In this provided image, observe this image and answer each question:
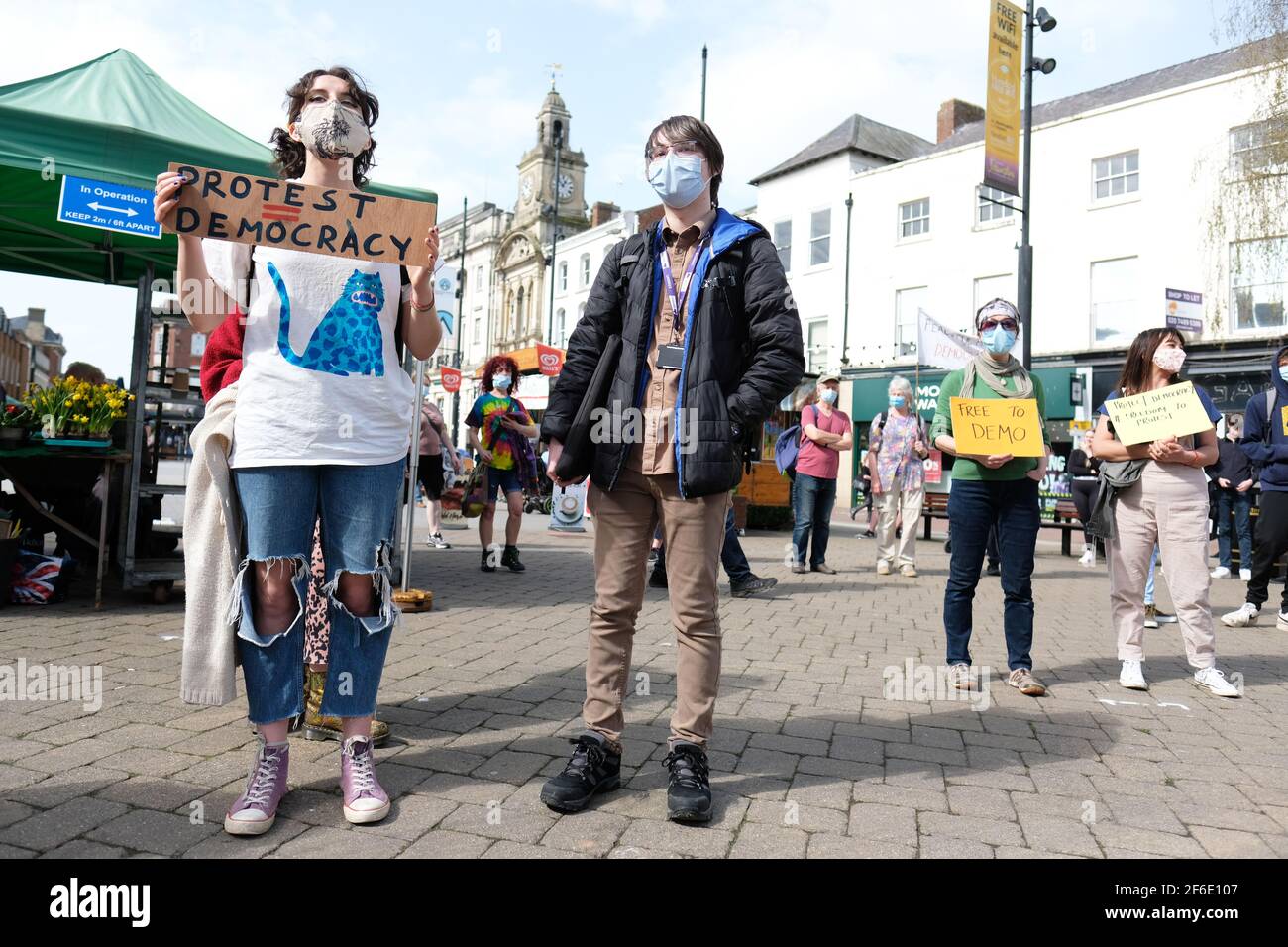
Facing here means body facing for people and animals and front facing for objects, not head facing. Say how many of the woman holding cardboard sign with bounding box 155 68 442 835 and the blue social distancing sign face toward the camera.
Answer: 2

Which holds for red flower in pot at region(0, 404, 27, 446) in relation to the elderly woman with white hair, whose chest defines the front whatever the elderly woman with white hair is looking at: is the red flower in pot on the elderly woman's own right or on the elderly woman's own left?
on the elderly woman's own right

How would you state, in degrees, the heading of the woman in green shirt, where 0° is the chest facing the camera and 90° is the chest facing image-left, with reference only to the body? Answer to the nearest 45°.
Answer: approximately 0°

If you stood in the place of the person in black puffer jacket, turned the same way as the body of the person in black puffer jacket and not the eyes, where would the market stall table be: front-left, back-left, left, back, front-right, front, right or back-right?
back-right

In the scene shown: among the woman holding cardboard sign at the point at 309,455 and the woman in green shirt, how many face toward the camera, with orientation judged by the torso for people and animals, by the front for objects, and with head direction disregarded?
2

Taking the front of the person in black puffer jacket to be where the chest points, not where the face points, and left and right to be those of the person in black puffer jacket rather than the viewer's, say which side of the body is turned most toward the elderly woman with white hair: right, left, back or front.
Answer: back

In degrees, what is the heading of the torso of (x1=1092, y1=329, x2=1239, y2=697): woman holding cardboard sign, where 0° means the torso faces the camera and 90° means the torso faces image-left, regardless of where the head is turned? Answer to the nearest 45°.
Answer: approximately 0°
